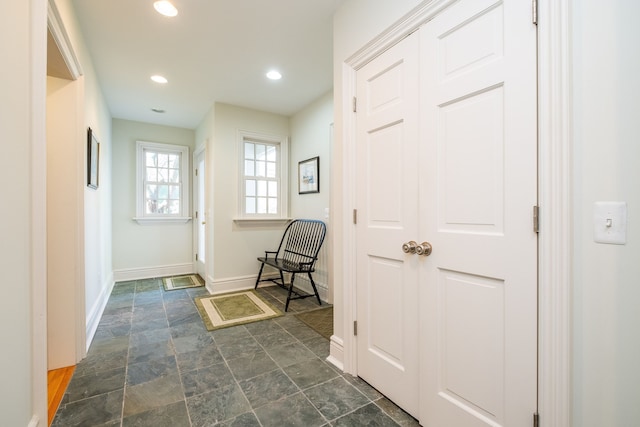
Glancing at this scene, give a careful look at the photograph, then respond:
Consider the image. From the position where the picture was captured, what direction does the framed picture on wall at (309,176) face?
facing the viewer and to the left of the viewer

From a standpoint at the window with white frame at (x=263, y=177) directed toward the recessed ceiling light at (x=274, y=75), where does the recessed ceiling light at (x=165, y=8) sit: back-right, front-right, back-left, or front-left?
front-right

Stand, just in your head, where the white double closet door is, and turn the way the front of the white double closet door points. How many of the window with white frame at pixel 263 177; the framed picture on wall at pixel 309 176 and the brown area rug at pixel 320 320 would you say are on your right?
3

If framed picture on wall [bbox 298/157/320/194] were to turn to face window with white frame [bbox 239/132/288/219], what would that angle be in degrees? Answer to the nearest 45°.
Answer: approximately 90° to its right

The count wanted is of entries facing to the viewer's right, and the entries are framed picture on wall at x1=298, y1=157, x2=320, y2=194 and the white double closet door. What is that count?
0

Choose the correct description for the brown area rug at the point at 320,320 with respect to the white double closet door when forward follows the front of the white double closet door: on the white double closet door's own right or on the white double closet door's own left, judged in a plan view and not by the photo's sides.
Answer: on the white double closet door's own right
